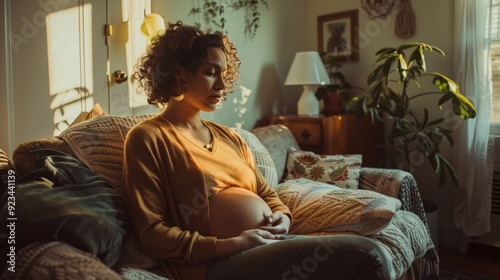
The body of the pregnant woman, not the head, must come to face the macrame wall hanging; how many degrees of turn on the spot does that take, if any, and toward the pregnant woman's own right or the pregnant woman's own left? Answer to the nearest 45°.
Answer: approximately 90° to the pregnant woman's own left

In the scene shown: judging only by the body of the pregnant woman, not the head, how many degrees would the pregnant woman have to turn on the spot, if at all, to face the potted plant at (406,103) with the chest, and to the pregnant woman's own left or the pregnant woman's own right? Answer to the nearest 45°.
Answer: approximately 90° to the pregnant woman's own left

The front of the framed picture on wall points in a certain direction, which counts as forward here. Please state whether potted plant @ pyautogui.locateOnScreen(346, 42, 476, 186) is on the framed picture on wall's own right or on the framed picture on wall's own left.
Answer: on the framed picture on wall's own left

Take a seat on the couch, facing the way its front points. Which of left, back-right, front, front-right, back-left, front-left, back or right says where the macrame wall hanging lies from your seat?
left

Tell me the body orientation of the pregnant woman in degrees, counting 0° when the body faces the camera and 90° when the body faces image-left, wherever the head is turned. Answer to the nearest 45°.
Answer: approximately 315°

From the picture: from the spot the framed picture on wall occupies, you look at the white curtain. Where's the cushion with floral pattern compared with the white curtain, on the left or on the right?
right

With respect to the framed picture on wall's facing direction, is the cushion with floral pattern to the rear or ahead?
ahead

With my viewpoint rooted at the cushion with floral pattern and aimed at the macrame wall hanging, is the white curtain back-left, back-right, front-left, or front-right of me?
front-right

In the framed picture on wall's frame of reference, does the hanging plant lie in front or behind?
in front

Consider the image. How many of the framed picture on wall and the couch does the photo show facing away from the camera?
0

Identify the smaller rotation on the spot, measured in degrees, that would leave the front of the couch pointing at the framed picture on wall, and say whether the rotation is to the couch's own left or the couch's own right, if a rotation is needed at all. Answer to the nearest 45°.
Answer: approximately 90° to the couch's own left

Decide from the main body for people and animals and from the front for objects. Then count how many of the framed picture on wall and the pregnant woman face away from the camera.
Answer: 0

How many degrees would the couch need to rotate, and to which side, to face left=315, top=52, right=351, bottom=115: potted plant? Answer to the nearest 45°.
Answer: approximately 90° to its left

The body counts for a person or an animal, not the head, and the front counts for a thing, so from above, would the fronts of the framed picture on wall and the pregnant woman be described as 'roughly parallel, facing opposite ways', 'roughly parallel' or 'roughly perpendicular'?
roughly perpendicular

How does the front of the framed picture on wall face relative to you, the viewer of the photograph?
facing the viewer and to the left of the viewer

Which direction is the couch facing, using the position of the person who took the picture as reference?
facing the viewer and to the right of the viewer
